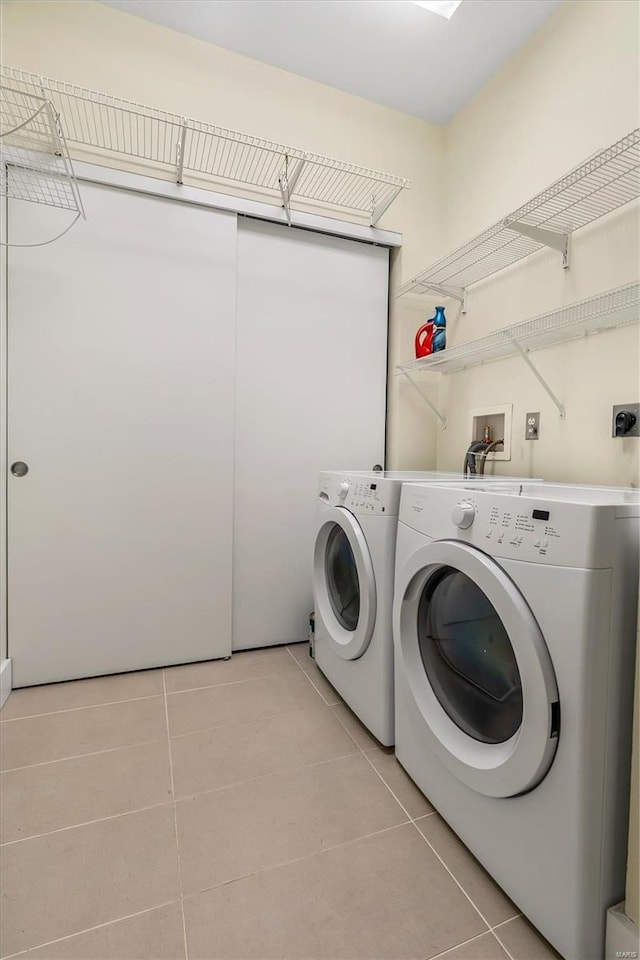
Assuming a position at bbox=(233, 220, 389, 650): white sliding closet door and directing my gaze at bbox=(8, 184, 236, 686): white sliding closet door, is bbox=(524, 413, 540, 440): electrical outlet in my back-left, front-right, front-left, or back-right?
back-left

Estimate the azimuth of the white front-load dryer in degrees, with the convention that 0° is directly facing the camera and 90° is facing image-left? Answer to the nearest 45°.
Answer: approximately 45°

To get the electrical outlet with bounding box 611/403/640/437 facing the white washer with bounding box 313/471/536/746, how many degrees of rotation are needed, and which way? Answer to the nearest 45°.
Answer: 0° — it already faces it

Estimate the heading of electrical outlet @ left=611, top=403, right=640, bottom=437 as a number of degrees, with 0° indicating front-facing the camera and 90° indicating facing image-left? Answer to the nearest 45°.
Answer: approximately 45°

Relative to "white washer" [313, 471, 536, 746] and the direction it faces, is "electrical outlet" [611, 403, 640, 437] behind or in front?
behind
